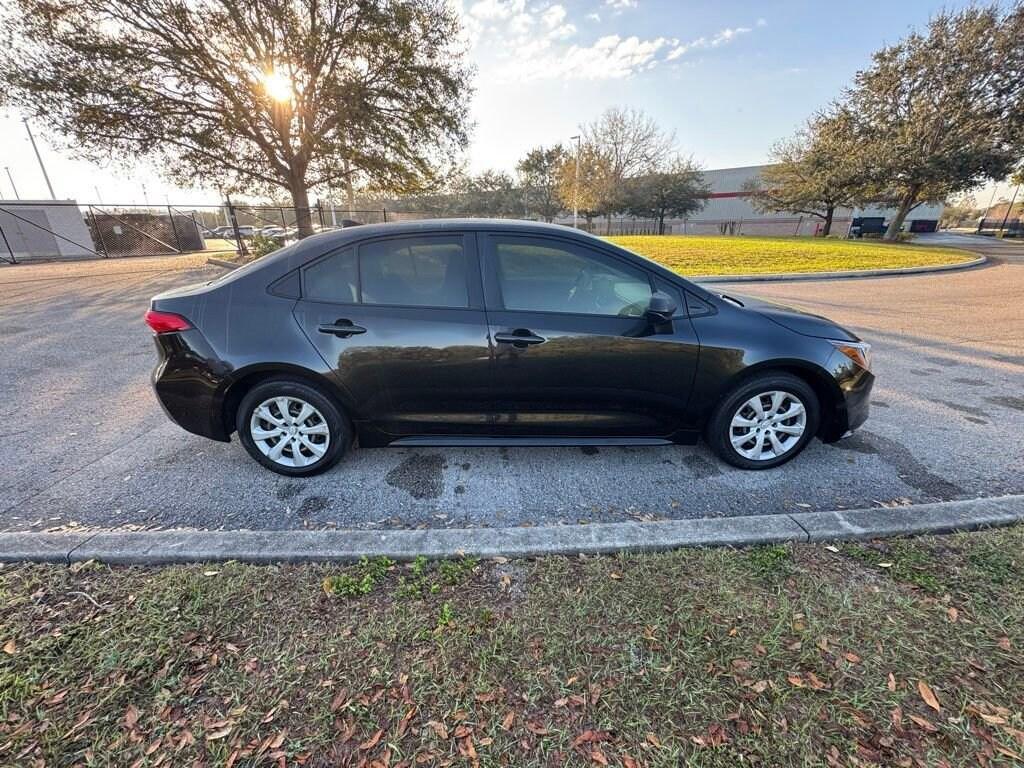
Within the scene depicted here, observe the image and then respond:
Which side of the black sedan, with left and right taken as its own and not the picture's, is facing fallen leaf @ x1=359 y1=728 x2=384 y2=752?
right

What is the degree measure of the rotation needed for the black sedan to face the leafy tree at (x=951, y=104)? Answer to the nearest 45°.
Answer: approximately 45° to its left

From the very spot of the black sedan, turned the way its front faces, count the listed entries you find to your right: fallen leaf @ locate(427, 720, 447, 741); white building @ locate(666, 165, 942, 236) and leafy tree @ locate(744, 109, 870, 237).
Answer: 1

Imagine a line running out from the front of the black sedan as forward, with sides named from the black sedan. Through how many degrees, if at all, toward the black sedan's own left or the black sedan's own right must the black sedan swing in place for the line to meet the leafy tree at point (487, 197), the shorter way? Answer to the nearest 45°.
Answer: approximately 90° to the black sedan's own left

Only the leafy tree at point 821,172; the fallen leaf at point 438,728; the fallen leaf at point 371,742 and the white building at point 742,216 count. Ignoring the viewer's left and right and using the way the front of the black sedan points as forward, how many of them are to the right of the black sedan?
2

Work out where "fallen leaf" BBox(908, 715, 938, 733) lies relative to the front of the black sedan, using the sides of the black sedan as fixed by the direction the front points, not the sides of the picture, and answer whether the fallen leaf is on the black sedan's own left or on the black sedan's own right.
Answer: on the black sedan's own right

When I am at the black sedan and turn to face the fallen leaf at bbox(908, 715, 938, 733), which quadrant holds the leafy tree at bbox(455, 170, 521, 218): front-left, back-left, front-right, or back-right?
back-left

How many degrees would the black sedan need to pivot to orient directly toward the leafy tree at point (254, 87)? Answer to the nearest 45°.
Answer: approximately 135° to its left

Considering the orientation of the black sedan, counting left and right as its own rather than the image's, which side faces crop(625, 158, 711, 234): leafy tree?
left

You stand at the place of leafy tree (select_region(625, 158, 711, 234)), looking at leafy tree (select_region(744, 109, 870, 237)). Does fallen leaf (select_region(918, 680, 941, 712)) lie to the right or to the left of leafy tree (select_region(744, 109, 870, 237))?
right

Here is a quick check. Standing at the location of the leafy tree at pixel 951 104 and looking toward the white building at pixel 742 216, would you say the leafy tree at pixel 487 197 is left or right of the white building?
left

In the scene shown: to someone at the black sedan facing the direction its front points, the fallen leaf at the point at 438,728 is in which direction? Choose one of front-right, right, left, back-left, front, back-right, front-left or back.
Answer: right

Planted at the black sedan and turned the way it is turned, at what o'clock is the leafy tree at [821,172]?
The leafy tree is roughly at 10 o'clock from the black sedan.

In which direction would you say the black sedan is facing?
to the viewer's right

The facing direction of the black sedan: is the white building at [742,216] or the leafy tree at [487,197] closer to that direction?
the white building

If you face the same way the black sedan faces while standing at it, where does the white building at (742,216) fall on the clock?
The white building is roughly at 10 o'clock from the black sedan.

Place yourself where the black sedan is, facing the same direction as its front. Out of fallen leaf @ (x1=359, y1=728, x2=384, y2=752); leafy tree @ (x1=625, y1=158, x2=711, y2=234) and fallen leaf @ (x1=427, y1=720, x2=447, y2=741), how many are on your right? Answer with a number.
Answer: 2
